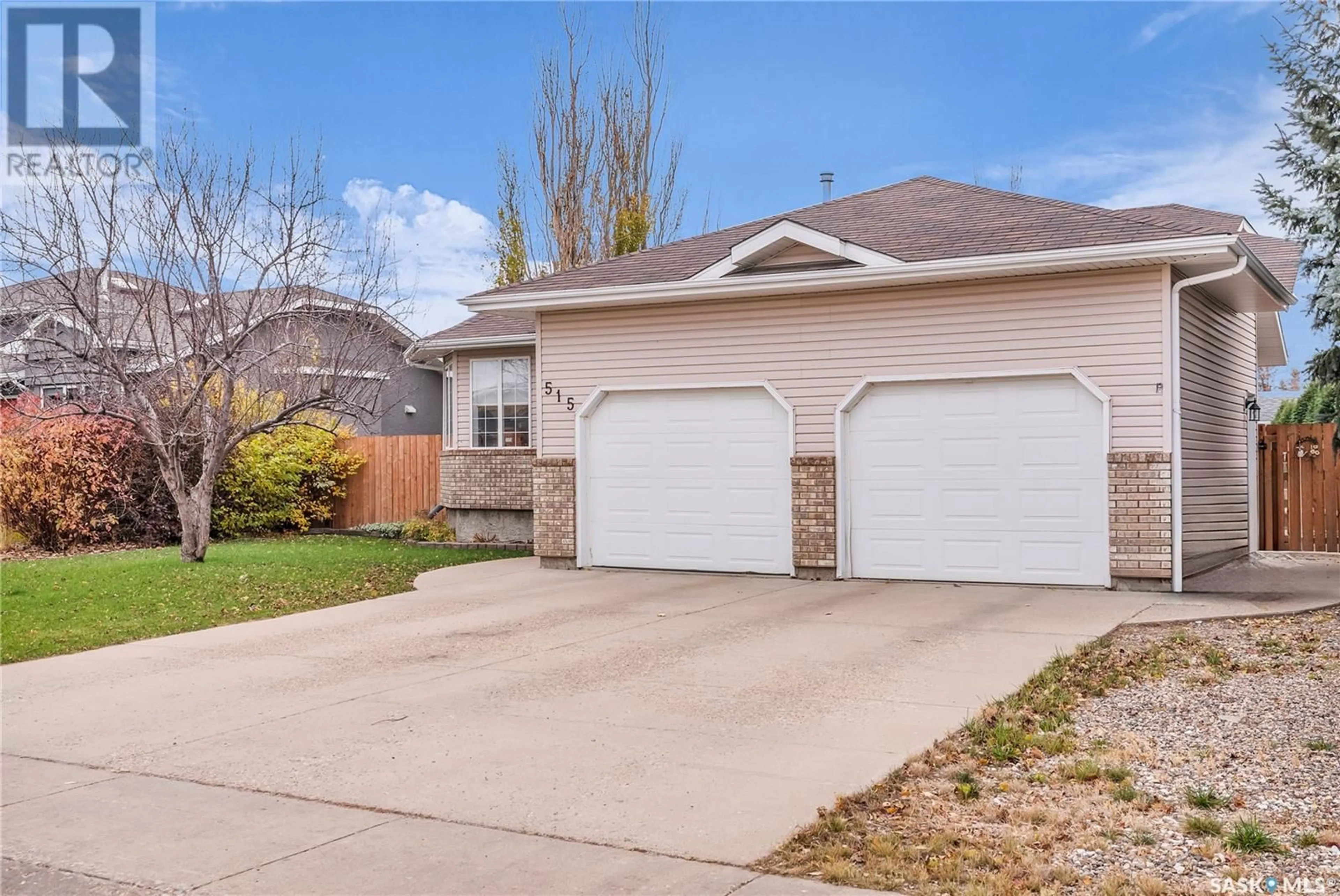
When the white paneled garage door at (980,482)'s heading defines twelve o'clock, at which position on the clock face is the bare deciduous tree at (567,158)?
The bare deciduous tree is roughly at 5 o'clock from the white paneled garage door.

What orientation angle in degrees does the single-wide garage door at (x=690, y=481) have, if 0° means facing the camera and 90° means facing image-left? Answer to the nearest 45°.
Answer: approximately 0°

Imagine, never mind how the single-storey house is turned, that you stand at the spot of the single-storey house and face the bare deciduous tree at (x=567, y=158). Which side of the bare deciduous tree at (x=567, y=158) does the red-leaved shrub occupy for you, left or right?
left

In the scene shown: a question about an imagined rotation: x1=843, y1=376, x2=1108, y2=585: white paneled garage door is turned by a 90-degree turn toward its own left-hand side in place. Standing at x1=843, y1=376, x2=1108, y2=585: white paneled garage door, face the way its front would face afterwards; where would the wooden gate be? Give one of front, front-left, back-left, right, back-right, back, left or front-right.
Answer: front-left

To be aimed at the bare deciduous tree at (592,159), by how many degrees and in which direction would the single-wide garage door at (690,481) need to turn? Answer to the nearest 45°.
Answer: approximately 180°

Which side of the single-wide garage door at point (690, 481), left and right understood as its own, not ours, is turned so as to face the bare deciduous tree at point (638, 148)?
back

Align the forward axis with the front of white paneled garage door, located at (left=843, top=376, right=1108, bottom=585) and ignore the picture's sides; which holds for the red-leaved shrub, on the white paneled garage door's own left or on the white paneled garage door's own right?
on the white paneled garage door's own right

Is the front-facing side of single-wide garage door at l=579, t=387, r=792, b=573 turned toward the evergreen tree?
no

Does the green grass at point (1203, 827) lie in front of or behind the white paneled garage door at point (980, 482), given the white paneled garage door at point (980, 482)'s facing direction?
in front

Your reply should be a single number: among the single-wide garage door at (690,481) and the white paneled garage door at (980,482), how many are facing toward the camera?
2

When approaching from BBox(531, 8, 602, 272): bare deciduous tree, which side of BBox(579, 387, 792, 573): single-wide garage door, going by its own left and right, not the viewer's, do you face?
back

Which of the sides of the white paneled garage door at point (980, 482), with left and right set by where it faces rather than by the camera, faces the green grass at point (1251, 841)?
front

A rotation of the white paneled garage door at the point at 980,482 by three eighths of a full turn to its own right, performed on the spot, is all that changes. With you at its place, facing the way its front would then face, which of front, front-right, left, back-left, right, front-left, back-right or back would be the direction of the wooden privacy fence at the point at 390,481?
front

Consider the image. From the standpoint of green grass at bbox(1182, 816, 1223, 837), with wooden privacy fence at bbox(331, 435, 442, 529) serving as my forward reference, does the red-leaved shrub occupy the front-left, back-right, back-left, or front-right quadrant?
front-left

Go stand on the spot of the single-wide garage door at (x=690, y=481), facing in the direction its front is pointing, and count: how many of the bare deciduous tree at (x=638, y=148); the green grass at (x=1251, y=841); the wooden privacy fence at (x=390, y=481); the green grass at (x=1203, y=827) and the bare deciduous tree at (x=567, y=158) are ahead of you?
2

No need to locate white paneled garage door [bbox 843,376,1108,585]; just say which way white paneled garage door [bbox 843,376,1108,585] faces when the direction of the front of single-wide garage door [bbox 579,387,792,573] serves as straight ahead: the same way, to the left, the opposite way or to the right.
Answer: the same way

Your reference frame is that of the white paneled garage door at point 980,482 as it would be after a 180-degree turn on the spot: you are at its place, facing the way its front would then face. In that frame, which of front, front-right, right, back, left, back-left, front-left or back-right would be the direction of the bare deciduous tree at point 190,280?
left
